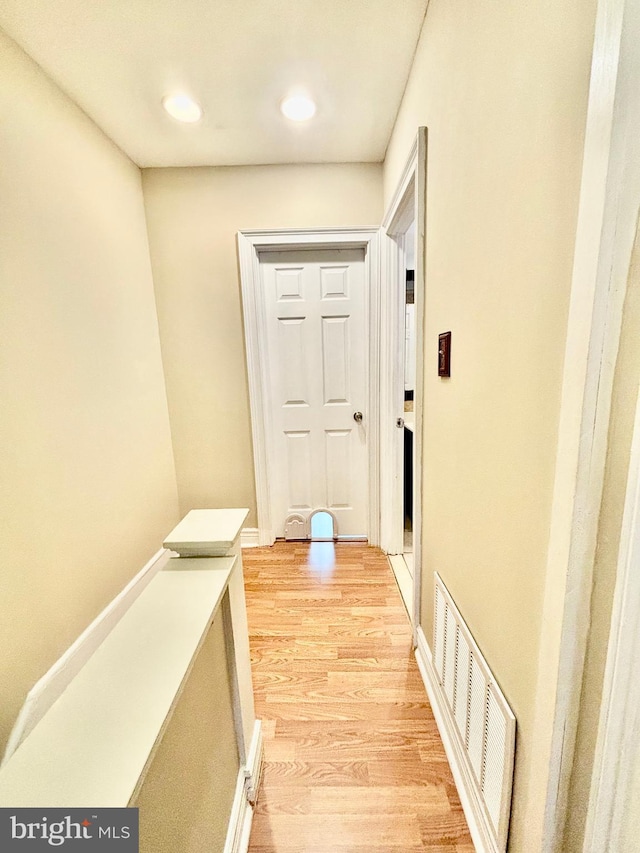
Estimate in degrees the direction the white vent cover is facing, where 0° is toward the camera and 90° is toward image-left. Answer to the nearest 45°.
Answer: approximately 90°

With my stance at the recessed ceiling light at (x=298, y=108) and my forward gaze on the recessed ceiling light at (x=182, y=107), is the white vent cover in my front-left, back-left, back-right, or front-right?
back-left

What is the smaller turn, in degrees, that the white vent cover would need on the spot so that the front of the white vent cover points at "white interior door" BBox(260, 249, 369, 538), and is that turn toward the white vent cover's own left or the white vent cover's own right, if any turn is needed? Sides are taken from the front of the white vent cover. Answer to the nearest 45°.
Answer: approximately 45° to the white vent cover's own right
